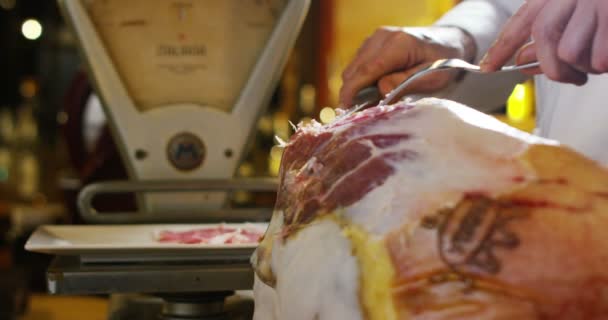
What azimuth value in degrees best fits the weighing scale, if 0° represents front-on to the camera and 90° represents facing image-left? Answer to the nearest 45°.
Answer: approximately 0°
